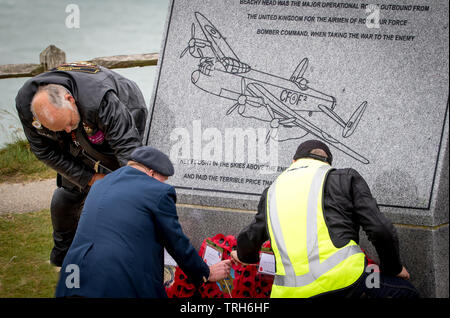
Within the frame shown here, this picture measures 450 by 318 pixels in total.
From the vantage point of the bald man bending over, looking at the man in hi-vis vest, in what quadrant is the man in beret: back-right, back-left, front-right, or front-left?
front-right

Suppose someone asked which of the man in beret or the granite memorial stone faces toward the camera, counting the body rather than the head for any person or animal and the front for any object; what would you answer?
the granite memorial stone

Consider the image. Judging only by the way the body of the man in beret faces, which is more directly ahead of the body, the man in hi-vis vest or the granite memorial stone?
the granite memorial stone

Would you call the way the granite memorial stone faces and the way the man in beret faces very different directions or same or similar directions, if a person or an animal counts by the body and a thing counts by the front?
very different directions

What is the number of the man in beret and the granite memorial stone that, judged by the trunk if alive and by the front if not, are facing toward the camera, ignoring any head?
1

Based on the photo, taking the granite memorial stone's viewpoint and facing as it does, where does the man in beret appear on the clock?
The man in beret is roughly at 1 o'clock from the granite memorial stone.

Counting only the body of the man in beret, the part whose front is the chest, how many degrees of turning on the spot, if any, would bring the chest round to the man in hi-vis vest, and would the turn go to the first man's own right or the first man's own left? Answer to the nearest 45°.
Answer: approximately 45° to the first man's own right

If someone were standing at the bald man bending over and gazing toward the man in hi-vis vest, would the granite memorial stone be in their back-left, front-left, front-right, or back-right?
front-left

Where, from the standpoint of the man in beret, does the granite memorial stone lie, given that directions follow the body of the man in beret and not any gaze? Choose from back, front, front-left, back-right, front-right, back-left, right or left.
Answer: front

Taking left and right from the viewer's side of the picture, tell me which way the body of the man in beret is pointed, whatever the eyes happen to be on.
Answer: facing away from the viewer and to the right of the viewer

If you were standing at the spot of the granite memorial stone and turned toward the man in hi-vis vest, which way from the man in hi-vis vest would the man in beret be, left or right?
right

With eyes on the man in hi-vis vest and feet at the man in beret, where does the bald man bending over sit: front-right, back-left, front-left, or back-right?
back-left

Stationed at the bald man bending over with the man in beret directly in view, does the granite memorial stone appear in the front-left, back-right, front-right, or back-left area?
front-left

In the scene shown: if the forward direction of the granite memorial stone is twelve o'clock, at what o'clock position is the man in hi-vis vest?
The man in hi-vis vest is roughly at 12 o'clock from the granite memorial stone.

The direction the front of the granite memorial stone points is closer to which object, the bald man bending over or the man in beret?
the man in beret

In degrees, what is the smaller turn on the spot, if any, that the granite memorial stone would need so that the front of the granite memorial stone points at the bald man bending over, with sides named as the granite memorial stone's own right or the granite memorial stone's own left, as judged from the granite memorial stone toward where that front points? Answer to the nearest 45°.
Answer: approximately 90° to the granite memorial stone's own right

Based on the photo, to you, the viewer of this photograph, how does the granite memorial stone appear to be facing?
facing the viewer
